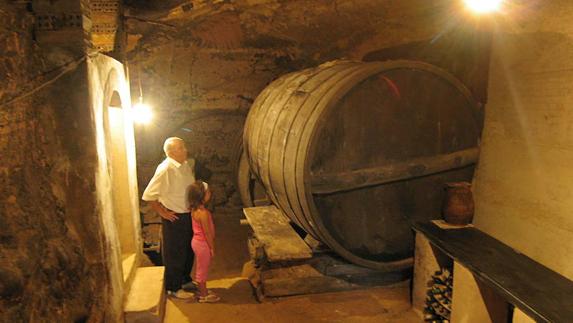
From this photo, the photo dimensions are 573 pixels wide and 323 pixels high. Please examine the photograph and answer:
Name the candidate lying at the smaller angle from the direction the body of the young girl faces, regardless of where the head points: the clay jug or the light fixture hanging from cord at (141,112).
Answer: the clay jug

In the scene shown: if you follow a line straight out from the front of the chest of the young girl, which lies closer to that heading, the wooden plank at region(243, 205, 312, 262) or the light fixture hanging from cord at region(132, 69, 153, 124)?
the wooden plank

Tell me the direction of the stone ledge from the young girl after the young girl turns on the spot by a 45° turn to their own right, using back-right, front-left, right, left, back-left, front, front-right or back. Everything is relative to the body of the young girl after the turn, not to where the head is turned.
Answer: right

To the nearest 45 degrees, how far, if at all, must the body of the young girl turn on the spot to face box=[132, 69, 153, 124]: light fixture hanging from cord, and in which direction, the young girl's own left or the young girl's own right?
approximately 90° to the young girl's own left

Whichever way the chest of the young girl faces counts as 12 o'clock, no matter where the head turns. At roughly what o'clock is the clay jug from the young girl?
The clay jug is roughly at 1 o'clock from the young girl.

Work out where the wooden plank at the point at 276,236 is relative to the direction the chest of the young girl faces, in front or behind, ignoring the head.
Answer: in front

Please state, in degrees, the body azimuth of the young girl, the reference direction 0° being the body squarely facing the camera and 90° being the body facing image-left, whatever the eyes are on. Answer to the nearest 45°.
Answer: approximately 270°

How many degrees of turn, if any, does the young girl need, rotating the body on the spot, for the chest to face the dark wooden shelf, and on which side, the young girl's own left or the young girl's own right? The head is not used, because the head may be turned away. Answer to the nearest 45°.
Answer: approximately 45° to the young girl's own right
